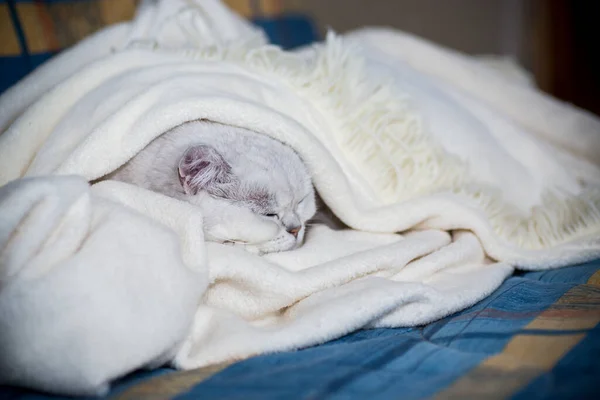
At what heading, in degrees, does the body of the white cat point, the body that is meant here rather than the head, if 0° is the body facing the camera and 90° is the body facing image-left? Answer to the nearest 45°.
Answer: approximately 315°
